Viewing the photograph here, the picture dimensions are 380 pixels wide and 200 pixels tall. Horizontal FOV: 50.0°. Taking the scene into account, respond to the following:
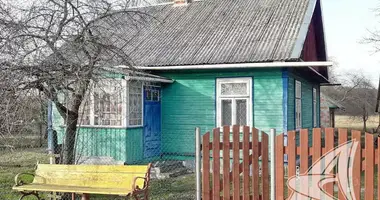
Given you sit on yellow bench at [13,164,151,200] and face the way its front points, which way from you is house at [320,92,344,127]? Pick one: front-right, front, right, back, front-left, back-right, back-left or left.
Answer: back

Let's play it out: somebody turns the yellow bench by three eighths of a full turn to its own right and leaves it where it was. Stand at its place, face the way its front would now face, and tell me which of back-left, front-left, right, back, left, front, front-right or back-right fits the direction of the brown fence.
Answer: back-right

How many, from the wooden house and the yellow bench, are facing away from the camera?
0

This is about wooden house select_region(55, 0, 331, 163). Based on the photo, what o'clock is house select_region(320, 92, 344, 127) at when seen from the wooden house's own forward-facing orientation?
The house is roughly at 7 o'clock from the wooden house.

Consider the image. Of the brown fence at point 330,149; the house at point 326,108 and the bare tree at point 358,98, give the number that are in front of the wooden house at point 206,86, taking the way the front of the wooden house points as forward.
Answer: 1

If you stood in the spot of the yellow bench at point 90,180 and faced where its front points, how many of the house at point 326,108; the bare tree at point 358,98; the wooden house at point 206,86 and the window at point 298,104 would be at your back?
4

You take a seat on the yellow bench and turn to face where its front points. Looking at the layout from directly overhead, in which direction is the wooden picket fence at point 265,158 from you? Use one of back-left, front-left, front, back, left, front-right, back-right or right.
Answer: left

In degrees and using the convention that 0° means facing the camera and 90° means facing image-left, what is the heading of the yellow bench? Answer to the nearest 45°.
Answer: approximately 45°

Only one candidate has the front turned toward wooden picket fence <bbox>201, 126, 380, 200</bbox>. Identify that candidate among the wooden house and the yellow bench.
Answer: the wooden house

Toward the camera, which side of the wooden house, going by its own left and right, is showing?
front

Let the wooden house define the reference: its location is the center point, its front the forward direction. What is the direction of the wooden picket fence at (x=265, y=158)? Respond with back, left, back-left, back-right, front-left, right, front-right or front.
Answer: front

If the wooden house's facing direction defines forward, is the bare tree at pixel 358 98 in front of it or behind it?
behind

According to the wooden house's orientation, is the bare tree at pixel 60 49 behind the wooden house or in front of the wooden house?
in front

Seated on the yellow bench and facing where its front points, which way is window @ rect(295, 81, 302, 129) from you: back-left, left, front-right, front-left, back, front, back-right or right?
back

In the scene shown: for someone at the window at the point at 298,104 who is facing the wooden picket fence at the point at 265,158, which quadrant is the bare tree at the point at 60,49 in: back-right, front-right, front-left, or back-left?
front-right

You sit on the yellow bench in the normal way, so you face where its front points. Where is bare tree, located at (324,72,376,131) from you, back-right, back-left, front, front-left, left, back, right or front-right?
back
